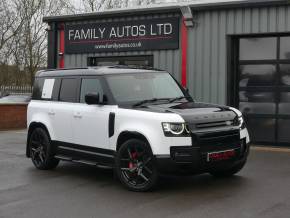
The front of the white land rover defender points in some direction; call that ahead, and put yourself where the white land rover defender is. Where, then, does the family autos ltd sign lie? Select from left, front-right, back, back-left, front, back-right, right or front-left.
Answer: back-left

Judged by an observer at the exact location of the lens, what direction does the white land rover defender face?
facing the viewer and to the right of the viewer
